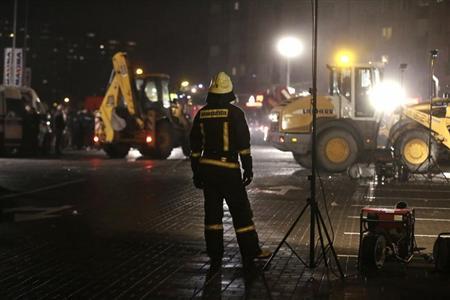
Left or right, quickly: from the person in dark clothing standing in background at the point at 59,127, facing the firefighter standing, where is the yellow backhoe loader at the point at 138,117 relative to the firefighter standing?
left

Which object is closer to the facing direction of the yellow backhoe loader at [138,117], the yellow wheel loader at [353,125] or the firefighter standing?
the yellow wheel loader

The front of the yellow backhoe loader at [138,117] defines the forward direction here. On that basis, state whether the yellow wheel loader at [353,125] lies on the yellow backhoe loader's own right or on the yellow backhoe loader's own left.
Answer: on the yellow backhoe loader's own right

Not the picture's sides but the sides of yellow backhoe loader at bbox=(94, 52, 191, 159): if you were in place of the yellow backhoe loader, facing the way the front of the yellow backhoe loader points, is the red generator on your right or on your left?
on your right

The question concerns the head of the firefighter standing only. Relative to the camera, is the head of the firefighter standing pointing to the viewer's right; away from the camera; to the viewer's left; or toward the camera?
away from the camera

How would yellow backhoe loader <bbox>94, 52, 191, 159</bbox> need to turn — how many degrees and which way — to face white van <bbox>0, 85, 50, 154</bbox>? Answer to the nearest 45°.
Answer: approximately 135° to its left

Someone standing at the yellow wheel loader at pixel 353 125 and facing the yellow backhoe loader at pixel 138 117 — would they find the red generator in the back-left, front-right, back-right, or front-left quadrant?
back-left

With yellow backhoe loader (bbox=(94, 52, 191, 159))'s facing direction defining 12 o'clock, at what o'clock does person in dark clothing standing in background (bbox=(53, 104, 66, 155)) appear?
The person in dark clothing standing in background is roughly at 9 o'clock from the yellow backhoe loader.

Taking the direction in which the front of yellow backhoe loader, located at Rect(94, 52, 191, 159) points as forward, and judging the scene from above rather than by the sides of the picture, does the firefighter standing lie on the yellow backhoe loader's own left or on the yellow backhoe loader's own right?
on the yellow backhoe loader's own right

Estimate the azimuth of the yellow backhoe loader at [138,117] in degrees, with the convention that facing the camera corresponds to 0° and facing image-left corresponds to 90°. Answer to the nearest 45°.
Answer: approximately 225°
